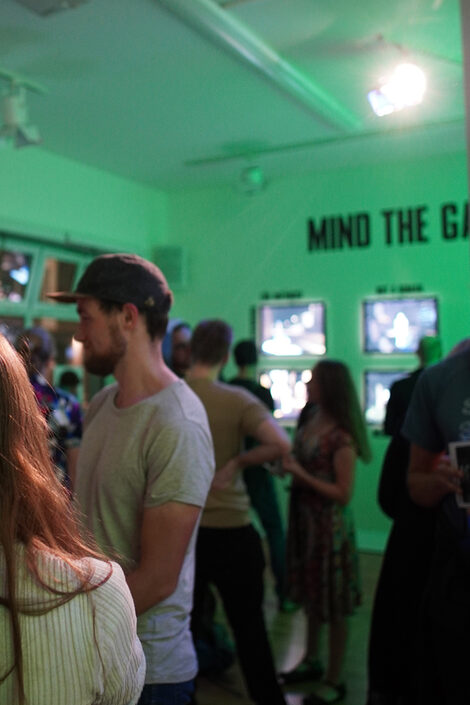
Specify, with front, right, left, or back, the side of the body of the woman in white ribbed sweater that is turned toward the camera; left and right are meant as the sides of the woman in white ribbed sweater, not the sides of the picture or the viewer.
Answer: back

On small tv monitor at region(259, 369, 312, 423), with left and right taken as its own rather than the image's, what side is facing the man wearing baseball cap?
front

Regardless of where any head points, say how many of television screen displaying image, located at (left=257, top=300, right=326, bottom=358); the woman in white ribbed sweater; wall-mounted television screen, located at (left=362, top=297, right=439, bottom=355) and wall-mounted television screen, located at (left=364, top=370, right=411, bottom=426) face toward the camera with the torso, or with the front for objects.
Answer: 3

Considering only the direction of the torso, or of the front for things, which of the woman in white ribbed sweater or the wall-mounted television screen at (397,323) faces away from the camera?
the woman in white ribbed sweater

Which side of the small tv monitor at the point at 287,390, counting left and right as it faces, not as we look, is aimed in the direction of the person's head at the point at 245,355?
front

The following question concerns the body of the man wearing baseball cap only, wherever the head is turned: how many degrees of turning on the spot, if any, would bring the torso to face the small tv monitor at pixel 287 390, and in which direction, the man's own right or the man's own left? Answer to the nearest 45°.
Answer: approximately 135° to the man's own right

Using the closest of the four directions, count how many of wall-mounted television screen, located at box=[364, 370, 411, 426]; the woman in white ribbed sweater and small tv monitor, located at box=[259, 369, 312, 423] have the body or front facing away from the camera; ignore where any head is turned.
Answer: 1

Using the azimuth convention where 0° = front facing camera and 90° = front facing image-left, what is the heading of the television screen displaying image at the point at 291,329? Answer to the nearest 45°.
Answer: approximately 0°

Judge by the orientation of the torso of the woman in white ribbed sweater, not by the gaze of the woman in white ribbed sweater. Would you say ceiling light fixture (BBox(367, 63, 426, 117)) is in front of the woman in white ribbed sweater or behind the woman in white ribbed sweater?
in front
